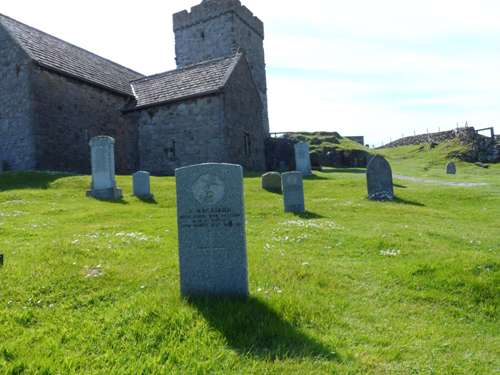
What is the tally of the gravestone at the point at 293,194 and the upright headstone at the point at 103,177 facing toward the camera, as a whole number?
2

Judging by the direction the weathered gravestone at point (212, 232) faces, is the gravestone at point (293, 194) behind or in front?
behind

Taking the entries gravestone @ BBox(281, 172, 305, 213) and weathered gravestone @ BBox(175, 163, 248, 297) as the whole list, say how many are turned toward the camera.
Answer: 2

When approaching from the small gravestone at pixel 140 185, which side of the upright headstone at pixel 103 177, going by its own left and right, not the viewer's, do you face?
left

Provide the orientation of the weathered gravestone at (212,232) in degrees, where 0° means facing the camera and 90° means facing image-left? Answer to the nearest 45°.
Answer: approximately 0°

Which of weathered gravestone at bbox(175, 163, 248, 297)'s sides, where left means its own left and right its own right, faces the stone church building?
back

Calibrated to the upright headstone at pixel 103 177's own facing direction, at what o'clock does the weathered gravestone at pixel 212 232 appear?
The weathered gravestone is roughly at 12 o'clock from the upright headstone.

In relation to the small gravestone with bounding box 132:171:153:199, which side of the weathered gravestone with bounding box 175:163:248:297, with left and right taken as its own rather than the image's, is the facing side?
back

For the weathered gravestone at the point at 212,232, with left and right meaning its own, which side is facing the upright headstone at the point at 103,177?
back

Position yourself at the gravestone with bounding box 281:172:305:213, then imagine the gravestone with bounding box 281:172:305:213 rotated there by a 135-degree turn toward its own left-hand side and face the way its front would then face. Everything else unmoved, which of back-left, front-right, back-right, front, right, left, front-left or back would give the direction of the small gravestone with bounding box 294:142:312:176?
front-left
